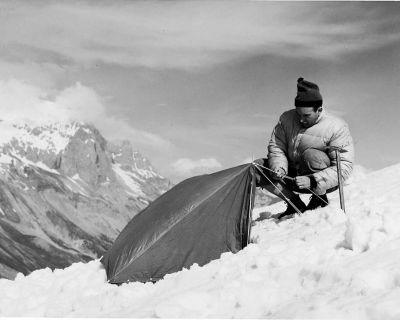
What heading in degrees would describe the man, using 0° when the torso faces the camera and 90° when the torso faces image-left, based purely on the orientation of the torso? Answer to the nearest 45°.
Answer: approximately 45°

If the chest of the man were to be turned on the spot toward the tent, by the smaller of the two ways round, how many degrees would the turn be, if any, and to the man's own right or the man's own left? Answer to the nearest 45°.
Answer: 0° — they already face it
